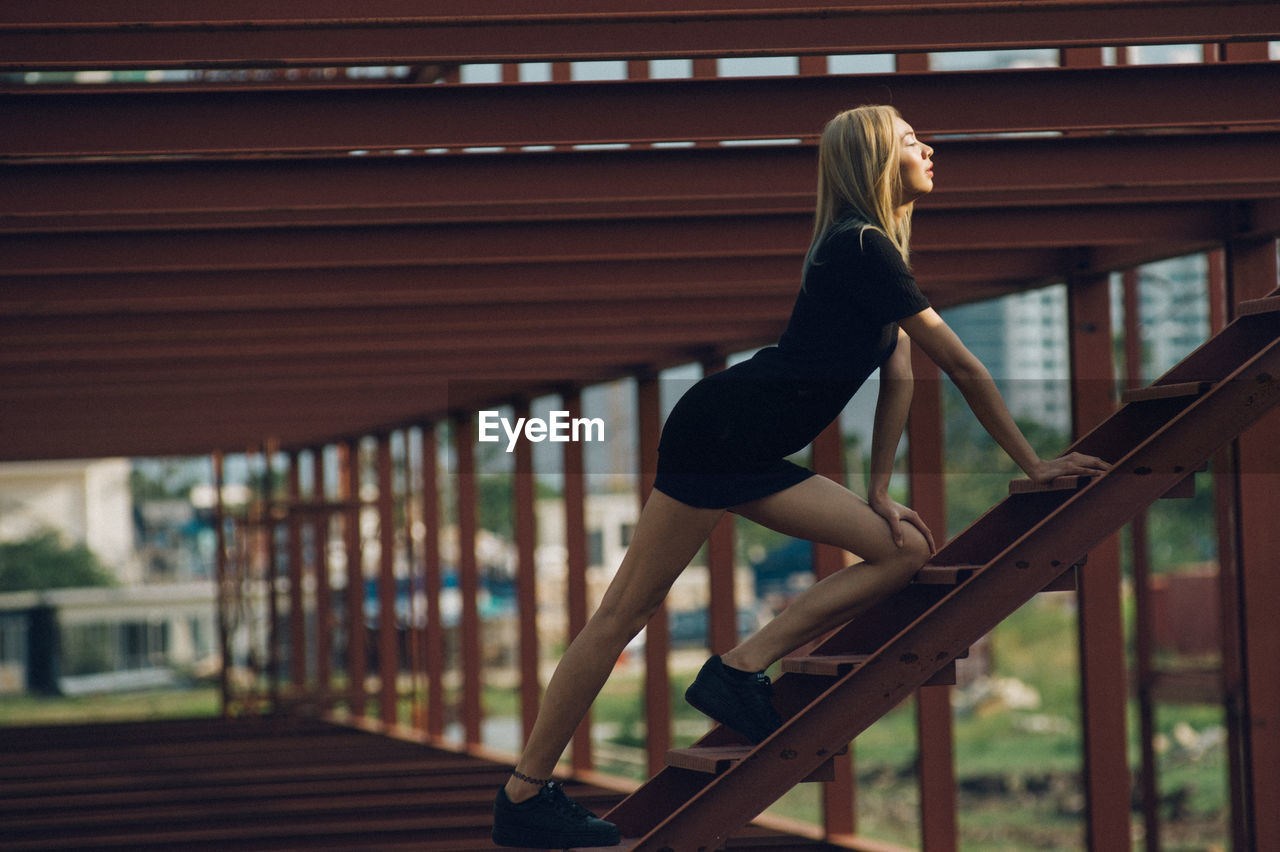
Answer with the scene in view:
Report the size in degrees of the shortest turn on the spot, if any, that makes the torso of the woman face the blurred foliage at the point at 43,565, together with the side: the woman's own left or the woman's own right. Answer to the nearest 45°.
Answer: approximately 135° to the woman's own left

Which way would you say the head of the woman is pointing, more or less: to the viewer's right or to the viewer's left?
to the viewer's right

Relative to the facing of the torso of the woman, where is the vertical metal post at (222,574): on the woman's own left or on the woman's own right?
on the woman's own left

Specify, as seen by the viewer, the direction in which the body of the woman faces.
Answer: to the viewer's right
